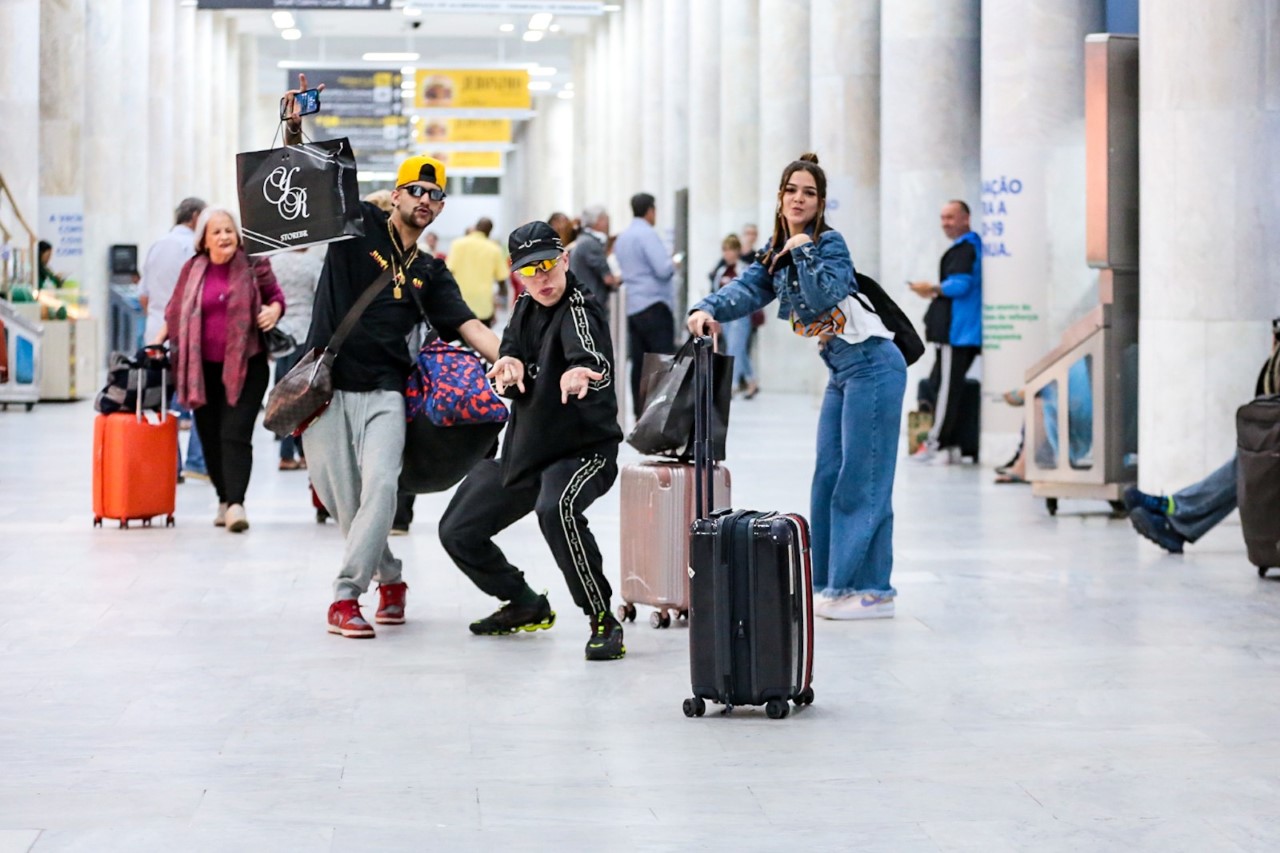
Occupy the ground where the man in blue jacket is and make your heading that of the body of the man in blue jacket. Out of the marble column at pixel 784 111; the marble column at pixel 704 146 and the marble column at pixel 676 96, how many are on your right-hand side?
3

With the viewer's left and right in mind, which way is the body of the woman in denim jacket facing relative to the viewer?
facing the viewer and to the left of the viewer

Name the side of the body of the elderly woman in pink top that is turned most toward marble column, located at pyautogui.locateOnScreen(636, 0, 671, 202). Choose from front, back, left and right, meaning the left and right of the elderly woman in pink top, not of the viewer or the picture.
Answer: back

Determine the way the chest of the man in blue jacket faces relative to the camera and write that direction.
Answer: to the viewer's left

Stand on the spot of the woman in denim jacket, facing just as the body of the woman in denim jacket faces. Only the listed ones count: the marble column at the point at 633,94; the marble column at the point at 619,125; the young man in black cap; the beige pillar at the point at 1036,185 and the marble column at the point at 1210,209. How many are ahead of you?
1

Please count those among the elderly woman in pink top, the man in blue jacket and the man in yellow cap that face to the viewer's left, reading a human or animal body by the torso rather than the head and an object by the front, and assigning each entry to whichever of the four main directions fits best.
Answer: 1

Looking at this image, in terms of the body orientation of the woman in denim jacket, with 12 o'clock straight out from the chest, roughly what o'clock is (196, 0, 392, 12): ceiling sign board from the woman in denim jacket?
The ceiling sign board is roughly at 4 o'clock from the woman in denim jacket.
